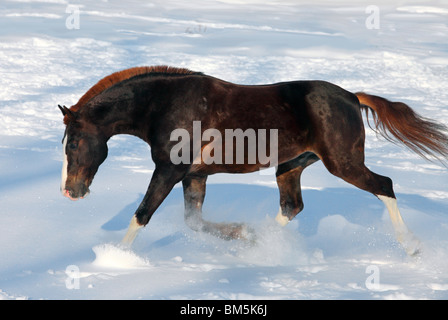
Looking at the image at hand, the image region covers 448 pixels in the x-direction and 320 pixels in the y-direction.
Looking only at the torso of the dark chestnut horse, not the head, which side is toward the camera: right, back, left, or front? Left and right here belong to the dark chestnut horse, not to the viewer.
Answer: left
